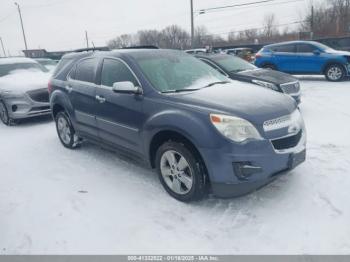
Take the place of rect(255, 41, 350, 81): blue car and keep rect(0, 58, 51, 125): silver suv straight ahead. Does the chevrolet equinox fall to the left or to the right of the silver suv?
left

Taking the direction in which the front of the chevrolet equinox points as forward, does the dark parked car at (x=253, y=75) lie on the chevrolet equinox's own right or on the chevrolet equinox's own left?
on the chevrolet equinox's own left

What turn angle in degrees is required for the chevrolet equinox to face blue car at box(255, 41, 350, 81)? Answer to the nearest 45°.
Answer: approximately 90° to its left

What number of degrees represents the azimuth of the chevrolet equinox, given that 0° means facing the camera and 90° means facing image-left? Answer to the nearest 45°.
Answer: approximately 315°

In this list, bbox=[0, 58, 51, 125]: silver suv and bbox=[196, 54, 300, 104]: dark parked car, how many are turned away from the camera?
0

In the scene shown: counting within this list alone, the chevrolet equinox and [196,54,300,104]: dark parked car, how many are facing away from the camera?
0

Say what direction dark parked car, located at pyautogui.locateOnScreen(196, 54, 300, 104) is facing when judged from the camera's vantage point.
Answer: facing the viewer and to the right of the viewer

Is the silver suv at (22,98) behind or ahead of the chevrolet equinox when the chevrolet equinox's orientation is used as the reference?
behind

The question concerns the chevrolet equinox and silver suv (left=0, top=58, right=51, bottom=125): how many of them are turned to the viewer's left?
0

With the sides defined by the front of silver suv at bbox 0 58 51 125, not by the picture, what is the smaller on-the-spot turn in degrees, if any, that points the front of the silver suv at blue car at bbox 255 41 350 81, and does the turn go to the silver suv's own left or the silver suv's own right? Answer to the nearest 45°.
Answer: approximately 45° to the silver suv's own left
